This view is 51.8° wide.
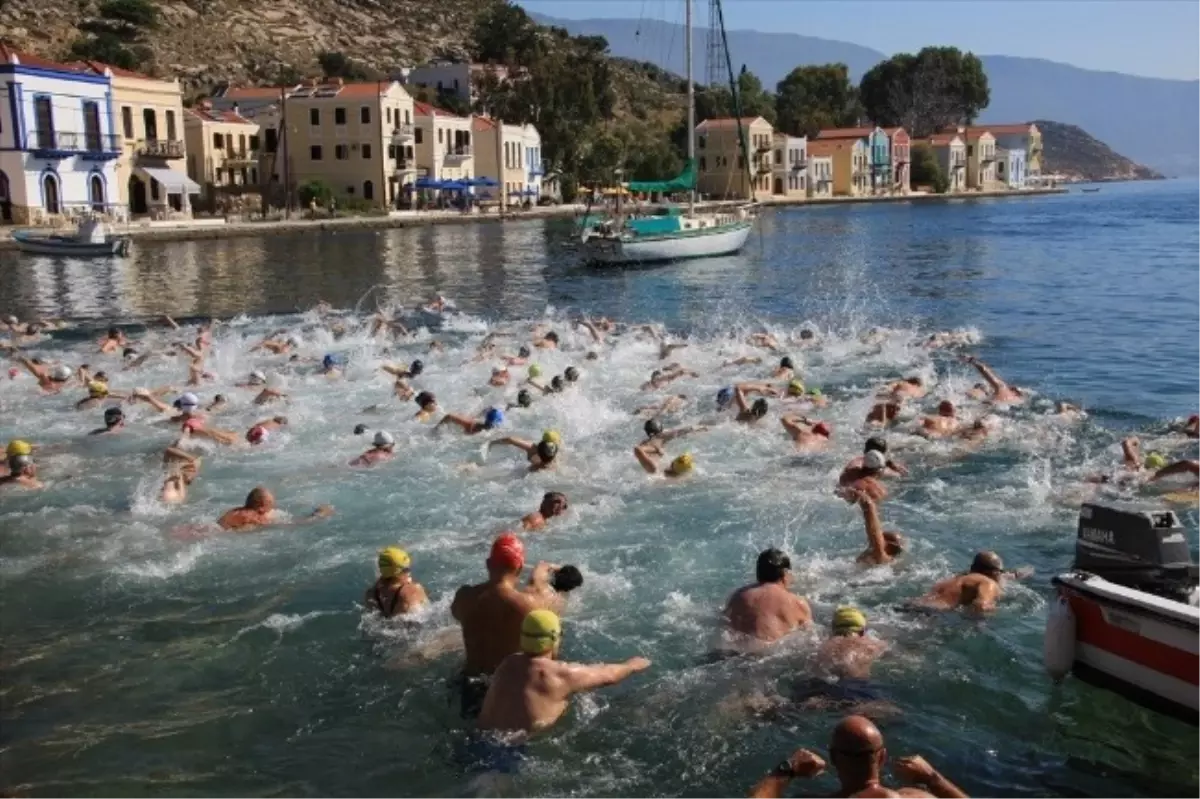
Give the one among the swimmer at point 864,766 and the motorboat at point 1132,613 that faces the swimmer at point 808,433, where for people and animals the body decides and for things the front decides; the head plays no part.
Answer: the swimmer at point 864,766

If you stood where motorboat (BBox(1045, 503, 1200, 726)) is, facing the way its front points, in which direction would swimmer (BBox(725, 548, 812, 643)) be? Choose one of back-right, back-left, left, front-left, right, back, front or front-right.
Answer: back-right

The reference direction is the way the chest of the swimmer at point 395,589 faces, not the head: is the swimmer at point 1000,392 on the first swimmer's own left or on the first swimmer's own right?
on the first swimmer's own right

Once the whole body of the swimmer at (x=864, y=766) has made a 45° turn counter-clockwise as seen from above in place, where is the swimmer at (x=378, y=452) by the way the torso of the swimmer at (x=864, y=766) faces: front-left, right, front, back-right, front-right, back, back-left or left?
front

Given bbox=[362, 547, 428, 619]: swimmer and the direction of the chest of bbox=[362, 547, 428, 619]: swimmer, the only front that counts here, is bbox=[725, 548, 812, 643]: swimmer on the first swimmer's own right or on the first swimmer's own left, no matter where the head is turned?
on the first swimmer's own right

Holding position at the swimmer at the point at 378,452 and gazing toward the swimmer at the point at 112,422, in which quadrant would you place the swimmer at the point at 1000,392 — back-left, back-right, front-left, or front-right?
back-right

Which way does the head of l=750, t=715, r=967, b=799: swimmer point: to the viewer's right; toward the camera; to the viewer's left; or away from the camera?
away from the camera

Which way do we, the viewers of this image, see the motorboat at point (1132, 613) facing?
facing the viewer and to the right of the viewer

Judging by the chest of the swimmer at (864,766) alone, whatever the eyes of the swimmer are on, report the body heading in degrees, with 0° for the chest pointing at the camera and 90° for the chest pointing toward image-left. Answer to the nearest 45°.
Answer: approximately 180°

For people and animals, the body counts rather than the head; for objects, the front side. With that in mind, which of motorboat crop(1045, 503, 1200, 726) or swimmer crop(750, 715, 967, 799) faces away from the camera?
the swimmer

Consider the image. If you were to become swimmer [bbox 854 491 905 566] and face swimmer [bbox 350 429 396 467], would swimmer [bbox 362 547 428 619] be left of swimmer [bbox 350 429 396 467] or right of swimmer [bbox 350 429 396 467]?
left

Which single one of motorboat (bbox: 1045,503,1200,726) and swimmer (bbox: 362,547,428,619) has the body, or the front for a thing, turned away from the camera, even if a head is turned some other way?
the swimmer

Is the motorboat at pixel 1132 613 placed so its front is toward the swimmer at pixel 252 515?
no

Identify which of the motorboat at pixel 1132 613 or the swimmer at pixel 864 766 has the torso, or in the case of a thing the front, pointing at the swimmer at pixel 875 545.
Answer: the swimmer at pixel 864 766

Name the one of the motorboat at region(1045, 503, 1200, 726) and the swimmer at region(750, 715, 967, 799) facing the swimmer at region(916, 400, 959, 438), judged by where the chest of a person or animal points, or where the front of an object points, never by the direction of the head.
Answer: the swimmer at region(750, 715, 967, 799)

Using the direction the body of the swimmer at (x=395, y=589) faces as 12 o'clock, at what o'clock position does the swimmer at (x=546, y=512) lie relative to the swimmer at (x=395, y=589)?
the swimmer at (x=546, y=512) is roughly at 1 o'clock from the swimmer at (x=395, y=589).

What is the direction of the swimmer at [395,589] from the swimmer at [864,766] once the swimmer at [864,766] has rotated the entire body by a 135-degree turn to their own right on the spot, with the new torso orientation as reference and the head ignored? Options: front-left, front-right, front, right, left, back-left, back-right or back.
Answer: back

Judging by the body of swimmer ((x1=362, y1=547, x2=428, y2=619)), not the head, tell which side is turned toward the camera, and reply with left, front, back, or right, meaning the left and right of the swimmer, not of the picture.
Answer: back

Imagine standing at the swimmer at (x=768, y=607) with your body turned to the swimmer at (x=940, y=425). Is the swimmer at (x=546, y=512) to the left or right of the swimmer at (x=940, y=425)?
left

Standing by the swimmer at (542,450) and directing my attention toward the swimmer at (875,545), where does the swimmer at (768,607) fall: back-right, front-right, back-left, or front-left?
front-right
